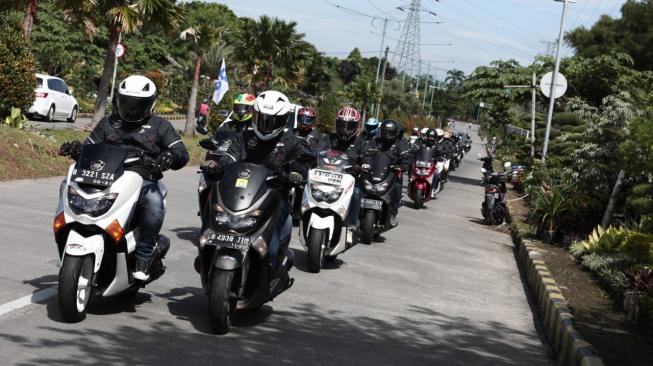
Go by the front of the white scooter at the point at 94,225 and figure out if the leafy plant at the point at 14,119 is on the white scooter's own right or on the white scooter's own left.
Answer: on the white scooter's own right

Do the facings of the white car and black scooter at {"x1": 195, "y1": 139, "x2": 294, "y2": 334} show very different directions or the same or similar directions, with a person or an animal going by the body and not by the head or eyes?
very different directions

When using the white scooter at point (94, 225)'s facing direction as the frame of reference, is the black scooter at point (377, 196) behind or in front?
behind

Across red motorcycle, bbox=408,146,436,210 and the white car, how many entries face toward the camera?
1

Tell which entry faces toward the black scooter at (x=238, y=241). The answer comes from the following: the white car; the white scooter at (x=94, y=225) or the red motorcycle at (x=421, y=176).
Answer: the red motorcycle

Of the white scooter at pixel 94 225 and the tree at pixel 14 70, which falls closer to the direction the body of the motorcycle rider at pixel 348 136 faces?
the white scooter

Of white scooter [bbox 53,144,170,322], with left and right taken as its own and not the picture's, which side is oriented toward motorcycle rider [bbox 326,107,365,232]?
back
